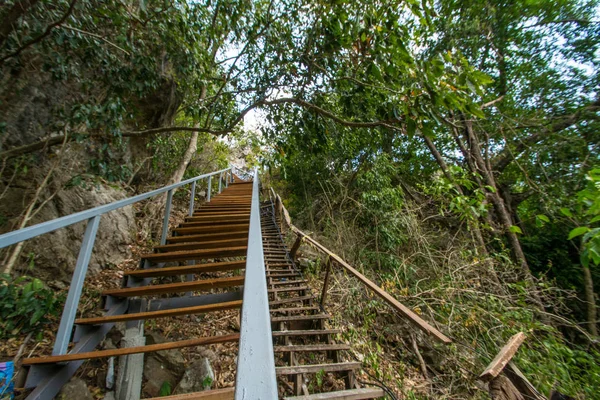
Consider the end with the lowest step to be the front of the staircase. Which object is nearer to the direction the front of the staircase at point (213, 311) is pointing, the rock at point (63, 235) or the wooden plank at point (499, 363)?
the wooden plank

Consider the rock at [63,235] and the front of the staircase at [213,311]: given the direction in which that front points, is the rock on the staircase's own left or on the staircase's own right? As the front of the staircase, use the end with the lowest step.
on the staircase's own right

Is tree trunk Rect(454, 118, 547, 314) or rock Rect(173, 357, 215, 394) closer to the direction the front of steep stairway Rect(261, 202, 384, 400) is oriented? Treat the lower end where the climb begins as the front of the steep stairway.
the rock

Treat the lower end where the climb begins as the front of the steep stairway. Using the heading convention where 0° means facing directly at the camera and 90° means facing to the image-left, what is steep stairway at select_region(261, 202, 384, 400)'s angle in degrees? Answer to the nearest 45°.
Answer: approximately 0°

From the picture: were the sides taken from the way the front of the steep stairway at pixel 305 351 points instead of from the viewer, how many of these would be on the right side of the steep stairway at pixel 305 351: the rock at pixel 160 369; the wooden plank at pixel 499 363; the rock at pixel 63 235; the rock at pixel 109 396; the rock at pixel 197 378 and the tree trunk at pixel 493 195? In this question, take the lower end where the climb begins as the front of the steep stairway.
4

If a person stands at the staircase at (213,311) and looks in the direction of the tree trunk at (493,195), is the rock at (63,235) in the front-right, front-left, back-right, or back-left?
back-left

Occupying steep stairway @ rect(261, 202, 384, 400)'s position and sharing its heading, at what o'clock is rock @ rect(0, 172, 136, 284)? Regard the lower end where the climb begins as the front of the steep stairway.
The rock is roughly at 3 o'clock from the steep stairway.

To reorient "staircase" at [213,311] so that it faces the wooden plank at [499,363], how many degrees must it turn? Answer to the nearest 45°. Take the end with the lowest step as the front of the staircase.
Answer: approximately 45° to its left

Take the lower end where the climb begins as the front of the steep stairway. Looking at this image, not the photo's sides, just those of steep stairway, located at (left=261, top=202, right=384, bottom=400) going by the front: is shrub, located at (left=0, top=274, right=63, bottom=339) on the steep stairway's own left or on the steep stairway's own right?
on the steep stairway's own right

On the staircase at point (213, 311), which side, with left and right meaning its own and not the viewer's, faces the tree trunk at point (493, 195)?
left

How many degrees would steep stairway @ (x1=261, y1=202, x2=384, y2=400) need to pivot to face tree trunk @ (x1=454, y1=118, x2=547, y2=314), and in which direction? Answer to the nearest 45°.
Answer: approximately 135° to its left

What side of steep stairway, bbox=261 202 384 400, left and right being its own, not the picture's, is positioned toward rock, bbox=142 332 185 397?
right
